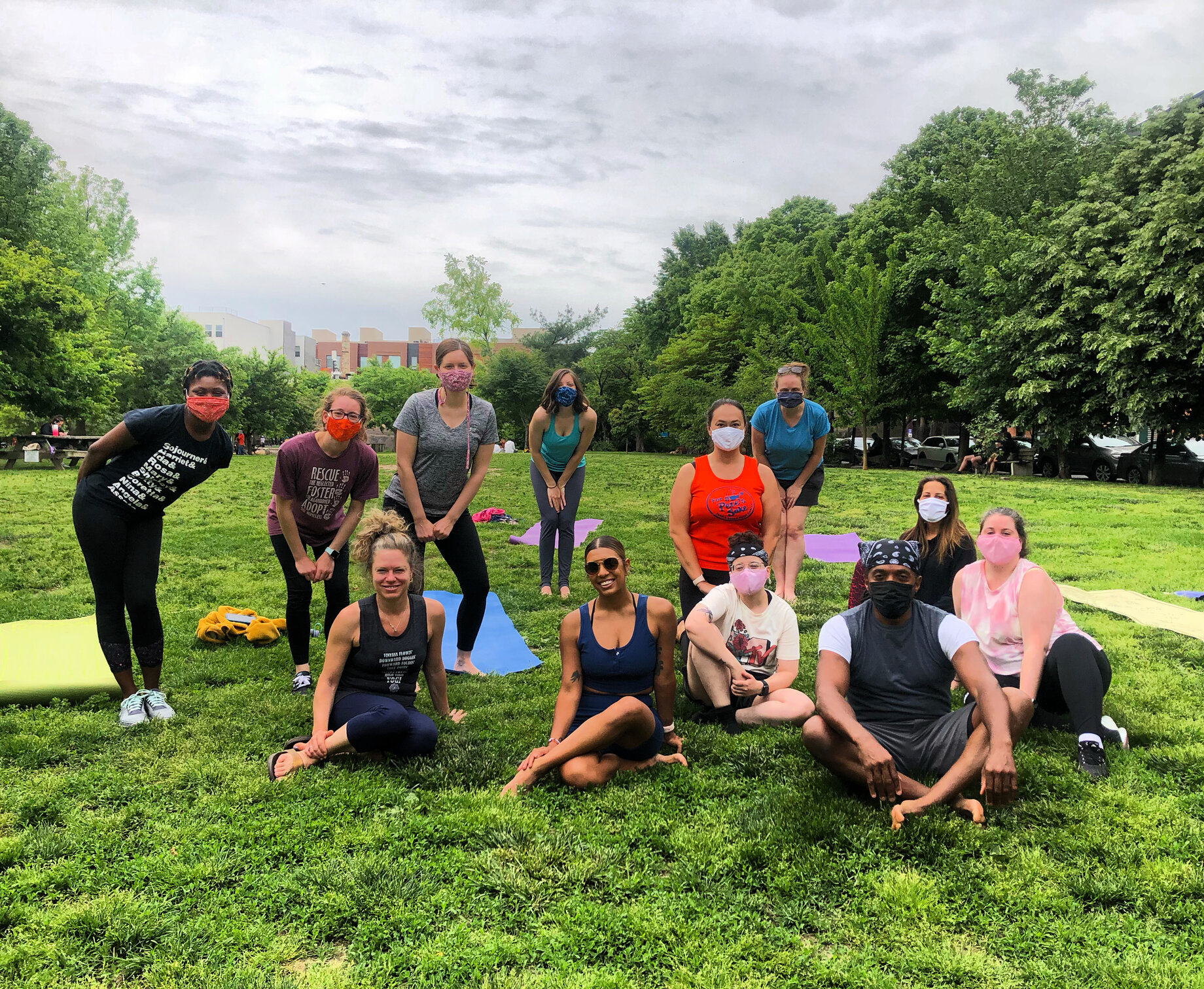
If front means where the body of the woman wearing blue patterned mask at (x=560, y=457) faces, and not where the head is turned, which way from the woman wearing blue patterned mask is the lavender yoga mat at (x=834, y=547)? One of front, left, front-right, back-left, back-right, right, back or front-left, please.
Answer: back-left

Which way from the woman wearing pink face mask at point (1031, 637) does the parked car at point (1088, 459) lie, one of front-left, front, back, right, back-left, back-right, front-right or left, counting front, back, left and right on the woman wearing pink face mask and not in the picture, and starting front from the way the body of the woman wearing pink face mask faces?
back

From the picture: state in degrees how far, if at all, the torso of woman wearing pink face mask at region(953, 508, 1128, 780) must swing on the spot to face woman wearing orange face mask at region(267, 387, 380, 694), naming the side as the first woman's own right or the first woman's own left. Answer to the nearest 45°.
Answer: approximately 90° to the first woman's own right

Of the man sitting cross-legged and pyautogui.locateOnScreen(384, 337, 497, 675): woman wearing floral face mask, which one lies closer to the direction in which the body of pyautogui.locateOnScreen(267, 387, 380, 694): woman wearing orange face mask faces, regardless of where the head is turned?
the man sitting cross-legged

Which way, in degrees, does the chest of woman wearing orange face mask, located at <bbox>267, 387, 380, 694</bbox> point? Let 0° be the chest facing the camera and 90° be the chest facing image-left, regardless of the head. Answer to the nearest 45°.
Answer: approximately 0°

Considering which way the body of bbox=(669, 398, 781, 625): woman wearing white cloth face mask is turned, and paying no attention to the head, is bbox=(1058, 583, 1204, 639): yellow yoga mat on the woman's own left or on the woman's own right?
on the woman's own left

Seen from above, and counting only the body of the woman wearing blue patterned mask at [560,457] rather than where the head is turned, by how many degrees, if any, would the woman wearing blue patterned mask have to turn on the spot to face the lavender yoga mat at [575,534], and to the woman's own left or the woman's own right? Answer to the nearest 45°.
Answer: approximately 180°
